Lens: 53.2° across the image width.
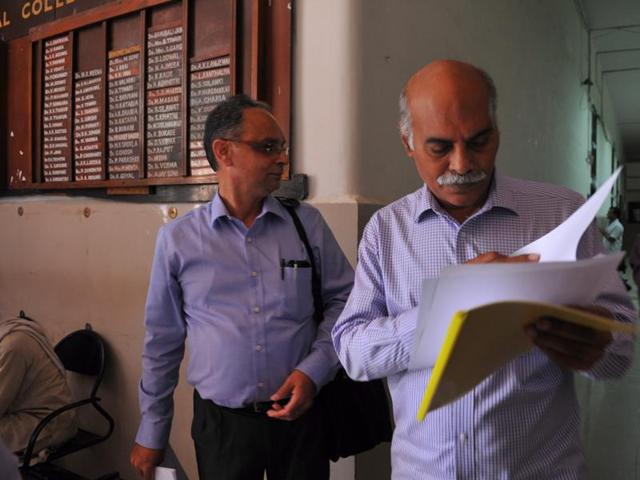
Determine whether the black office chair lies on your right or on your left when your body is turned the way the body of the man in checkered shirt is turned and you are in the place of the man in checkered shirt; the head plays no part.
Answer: on your right

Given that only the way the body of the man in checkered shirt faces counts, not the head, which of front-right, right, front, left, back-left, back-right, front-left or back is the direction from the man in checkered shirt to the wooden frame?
back-right

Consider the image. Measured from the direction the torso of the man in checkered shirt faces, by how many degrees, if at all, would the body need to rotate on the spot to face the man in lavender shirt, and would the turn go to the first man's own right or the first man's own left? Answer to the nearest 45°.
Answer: approximately 135° to the first man's own right

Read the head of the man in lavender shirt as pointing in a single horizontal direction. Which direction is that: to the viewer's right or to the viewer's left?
to the viewer's right

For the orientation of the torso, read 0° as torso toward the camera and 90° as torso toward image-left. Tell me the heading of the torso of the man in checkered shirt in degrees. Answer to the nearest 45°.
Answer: approximately 0°
